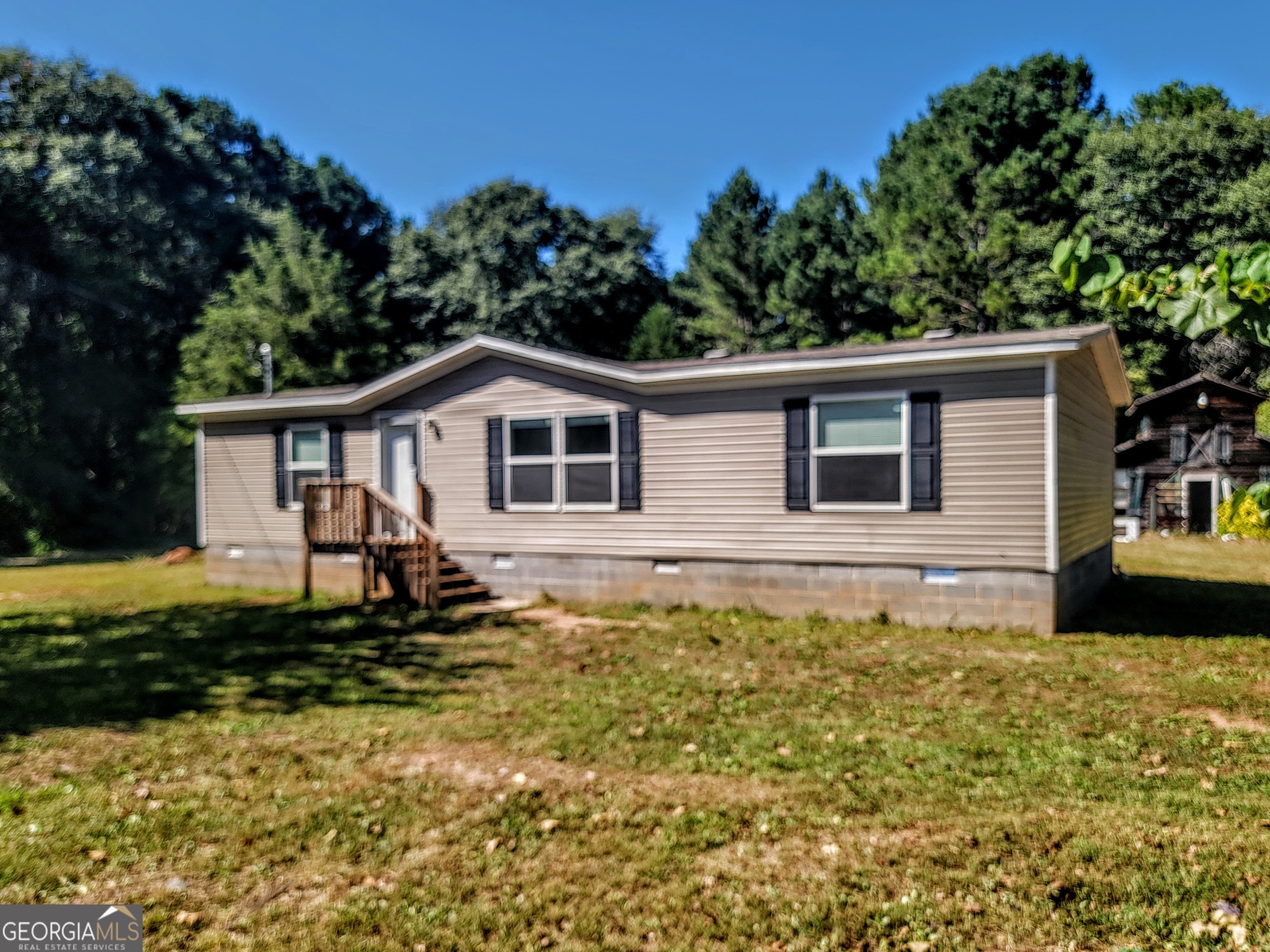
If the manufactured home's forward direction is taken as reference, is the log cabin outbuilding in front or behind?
behind

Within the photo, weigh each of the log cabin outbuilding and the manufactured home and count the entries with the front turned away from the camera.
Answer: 0

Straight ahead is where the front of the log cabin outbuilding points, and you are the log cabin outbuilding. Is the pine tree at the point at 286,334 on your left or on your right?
on your right

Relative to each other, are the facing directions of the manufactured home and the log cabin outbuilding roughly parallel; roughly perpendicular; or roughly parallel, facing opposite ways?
roughly parallel

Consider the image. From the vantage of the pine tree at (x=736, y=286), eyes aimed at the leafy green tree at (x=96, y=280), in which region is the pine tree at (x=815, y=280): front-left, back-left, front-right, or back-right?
back-left

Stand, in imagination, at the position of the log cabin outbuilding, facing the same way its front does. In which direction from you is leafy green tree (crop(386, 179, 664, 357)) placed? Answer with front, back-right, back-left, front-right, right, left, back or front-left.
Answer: right

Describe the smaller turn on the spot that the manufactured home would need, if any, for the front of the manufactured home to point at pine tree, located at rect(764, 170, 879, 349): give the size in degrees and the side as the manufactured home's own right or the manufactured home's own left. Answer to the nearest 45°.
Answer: approximately 135° to the manufactured home's own right

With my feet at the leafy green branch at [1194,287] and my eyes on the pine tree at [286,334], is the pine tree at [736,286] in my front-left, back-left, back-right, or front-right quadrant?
front-right

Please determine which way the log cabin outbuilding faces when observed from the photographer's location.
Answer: facing the viewer

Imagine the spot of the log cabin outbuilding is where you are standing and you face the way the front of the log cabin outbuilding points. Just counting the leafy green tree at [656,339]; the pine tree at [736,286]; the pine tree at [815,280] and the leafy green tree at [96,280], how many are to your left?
0

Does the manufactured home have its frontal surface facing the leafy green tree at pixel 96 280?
no

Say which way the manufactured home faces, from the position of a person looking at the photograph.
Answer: facing the viewer and to the left of the viewer

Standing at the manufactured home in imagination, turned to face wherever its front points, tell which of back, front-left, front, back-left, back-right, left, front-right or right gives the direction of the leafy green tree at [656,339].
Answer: back-right

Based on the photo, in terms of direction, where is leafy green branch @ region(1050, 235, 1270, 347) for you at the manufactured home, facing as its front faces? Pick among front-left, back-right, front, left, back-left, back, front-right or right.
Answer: front-left
